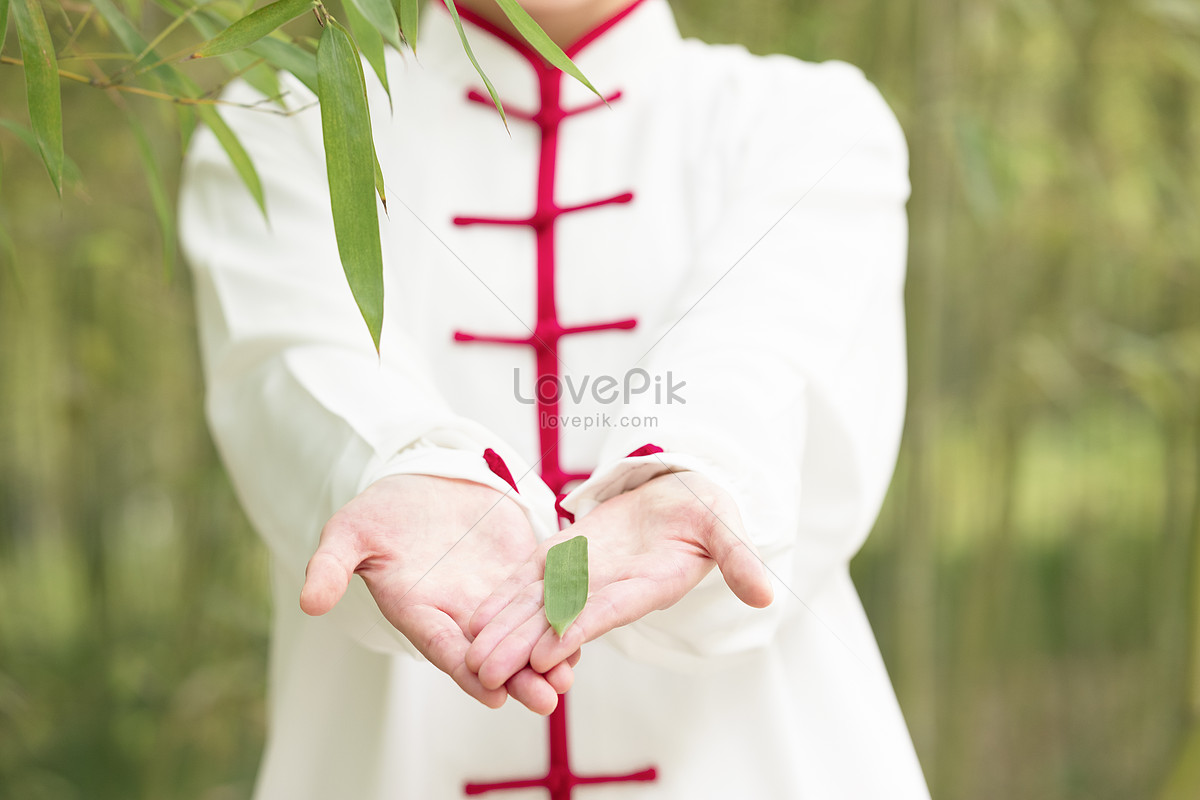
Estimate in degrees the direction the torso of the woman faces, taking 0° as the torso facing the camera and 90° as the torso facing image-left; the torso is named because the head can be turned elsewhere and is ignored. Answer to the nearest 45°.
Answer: approximately 0°
